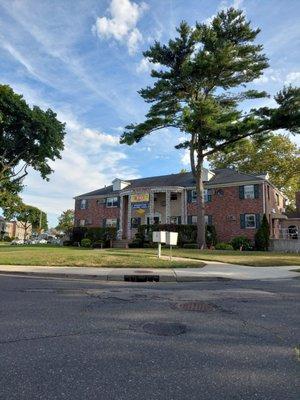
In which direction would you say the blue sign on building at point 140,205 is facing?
toward the camera

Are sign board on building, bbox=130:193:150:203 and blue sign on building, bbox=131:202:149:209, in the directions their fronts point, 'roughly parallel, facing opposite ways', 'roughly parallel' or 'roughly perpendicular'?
roughly parallel

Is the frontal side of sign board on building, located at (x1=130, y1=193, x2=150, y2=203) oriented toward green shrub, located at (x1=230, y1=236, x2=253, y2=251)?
no

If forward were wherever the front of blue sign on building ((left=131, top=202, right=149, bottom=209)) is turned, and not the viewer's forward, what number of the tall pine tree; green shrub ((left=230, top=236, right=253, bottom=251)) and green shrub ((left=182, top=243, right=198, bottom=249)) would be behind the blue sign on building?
0

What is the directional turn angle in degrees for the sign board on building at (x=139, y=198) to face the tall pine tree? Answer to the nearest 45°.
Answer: approximately 45° to its left

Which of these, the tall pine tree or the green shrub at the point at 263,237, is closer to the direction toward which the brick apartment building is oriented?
the tall pine tree

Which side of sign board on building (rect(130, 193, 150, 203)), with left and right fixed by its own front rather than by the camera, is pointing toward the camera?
front

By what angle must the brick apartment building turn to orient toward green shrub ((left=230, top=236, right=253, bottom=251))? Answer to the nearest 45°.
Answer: approximately 90° to its left

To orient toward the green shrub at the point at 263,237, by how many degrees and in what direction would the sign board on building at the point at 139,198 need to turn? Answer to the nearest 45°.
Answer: approximately 45° to its left

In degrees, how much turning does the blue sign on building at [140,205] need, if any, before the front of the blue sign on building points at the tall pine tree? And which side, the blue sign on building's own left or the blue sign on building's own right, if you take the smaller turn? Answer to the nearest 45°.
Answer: approximately 45° to the blue sign on building's own left

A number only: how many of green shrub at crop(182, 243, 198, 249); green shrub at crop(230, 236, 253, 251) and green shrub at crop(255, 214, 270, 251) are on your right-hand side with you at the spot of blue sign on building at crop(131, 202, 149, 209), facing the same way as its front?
0

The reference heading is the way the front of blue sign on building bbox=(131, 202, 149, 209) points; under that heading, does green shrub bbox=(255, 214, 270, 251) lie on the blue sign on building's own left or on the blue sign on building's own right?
on the blue sign on building's own left

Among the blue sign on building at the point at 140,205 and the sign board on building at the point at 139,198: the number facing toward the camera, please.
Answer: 2

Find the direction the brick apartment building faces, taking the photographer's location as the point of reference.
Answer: facing the viewer and to the left of the viewer
